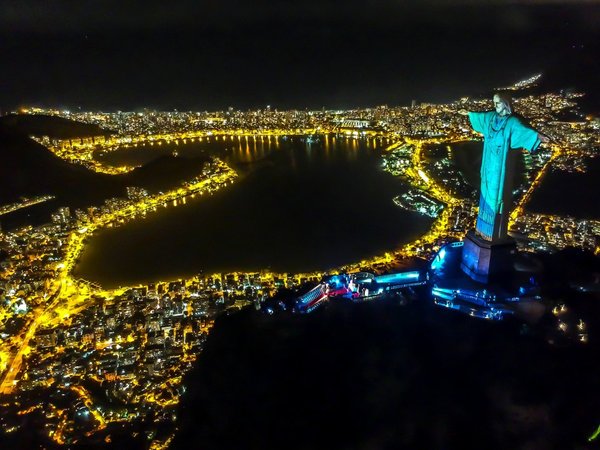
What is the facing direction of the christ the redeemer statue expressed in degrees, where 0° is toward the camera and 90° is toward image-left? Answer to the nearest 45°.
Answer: approximately 45°
